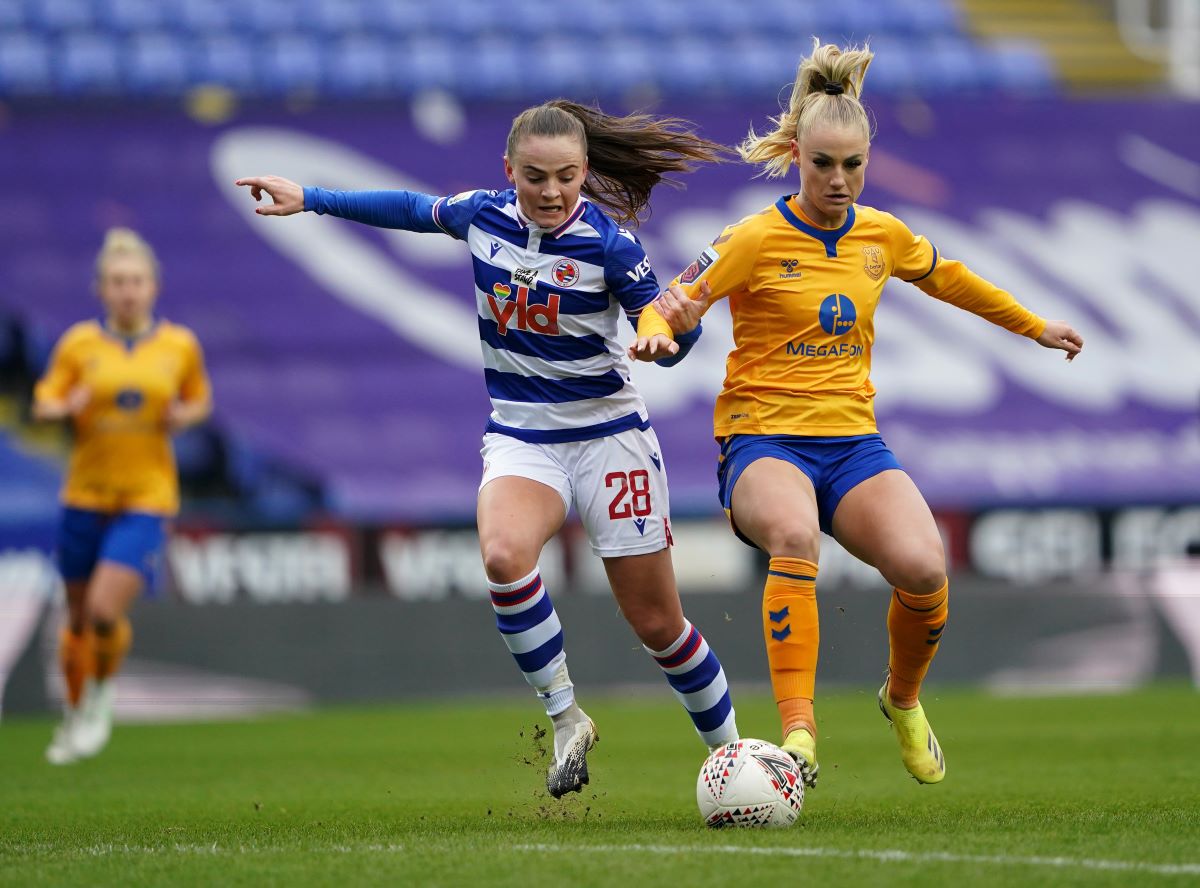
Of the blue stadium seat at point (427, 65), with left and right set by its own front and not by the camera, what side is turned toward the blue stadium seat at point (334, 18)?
right

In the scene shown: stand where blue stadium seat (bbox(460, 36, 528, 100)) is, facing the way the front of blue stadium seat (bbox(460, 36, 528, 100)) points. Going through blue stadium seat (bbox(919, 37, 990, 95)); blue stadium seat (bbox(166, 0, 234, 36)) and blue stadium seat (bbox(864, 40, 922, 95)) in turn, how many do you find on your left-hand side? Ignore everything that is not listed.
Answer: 2

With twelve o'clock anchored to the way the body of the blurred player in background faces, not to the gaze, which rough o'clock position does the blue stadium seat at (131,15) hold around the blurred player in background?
The blue stadium seat is roughly at 6 o'clock from the blurred player in background.

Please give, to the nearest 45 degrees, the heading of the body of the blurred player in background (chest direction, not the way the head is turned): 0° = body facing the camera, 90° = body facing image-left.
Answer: approximately 0°

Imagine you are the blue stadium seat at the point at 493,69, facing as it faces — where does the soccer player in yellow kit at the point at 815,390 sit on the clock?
The soccer player in yellow kit is roughly at 12 o'clock from the blue stadium seat.

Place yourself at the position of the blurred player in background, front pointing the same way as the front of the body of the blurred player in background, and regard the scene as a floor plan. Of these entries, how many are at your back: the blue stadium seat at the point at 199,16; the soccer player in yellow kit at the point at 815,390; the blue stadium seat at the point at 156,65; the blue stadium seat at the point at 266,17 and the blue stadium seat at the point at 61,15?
4

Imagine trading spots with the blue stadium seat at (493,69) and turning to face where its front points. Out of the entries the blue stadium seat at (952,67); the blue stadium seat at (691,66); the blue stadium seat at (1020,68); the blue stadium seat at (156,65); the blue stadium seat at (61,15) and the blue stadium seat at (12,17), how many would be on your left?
3

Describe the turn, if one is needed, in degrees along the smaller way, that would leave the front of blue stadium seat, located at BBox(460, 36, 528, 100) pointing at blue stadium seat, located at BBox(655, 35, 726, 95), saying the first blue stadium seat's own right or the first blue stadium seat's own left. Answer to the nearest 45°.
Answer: approximately 90° to the first blue stadium seat's own left

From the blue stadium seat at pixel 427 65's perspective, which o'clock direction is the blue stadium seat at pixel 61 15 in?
the blue stadium seat at pixel 61 15 is roughly at 3 o'clock from the blue stadium seat at pixel 427 65.
